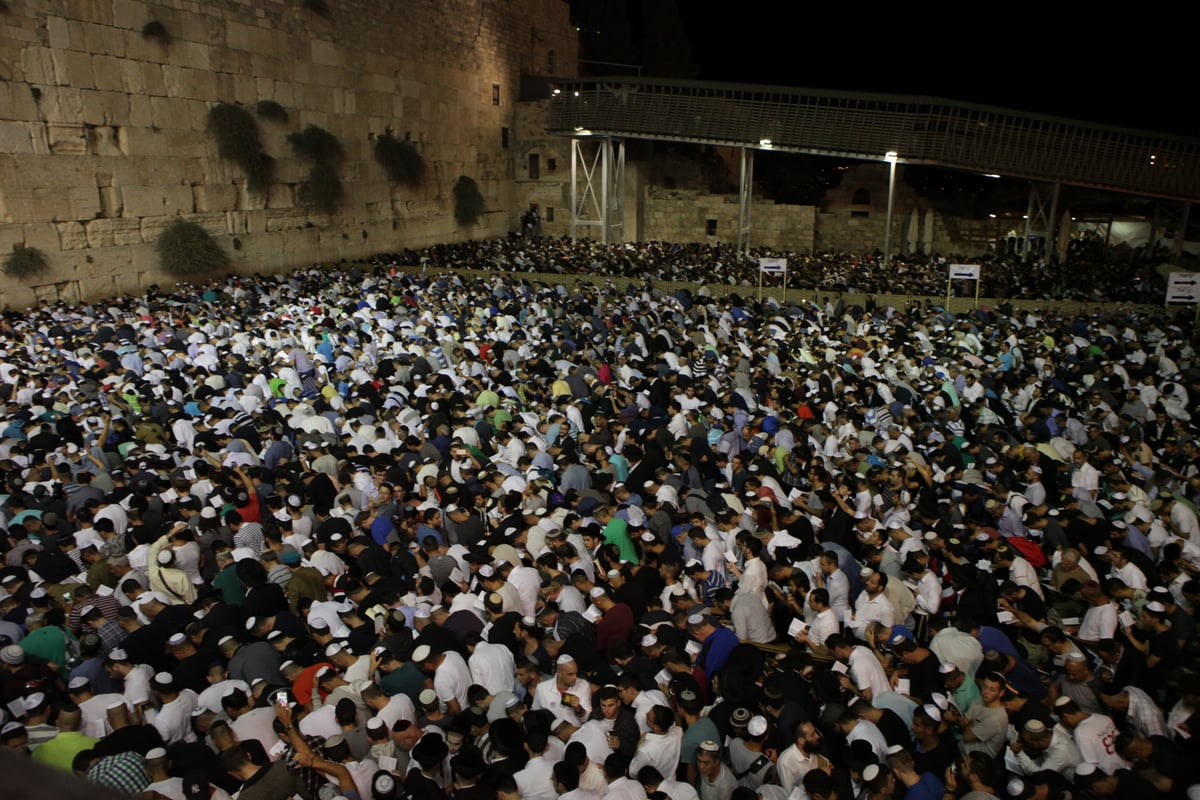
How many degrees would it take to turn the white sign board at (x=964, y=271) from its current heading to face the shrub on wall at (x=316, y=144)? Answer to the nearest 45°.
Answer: approximately 90° to its right

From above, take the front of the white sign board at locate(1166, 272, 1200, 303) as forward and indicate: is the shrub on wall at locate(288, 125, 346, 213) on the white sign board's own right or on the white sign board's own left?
on the white sign board's own right

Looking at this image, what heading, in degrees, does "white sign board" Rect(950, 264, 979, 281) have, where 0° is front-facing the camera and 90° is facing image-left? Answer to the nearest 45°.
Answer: approximately 0°

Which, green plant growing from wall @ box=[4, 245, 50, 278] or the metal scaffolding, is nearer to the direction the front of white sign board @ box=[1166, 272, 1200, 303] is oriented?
the green plant growing from wall

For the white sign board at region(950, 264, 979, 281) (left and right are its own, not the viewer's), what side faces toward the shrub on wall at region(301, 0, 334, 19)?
right

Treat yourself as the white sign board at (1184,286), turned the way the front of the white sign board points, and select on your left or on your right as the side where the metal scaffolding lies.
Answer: on your right

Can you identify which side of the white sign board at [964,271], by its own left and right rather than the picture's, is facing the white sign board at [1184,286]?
left

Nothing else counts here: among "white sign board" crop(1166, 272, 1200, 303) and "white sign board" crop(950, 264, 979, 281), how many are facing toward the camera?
2

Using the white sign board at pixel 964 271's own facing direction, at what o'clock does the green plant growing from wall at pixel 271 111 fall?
The green plant growing from wall is roughly at 3 o'clock from the white sign board.

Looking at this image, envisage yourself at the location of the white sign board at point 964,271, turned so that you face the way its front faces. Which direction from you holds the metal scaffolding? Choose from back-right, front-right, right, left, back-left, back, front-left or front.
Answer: back-right

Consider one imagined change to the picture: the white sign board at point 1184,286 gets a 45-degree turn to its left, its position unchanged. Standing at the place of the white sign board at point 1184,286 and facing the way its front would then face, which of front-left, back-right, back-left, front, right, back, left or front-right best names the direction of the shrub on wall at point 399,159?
back-right

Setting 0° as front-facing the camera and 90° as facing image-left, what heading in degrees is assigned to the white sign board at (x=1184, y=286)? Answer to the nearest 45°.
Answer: approximately 0°
